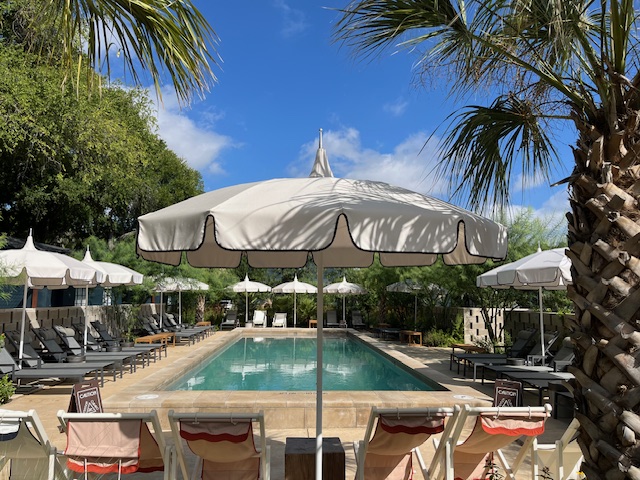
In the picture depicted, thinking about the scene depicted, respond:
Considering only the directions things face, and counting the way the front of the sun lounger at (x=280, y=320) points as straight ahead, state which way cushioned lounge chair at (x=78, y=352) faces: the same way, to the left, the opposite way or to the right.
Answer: to the left

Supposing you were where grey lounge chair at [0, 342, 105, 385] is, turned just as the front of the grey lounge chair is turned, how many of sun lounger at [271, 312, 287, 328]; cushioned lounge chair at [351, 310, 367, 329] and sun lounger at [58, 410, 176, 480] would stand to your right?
1

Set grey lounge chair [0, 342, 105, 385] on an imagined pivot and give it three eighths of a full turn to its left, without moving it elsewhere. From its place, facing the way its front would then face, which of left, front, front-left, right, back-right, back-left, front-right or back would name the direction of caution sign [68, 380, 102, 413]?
back-left

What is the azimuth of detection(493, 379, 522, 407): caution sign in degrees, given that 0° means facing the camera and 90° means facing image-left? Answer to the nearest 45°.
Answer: approximately 0°

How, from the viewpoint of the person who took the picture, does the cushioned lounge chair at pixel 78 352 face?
facing to the right of the viewer

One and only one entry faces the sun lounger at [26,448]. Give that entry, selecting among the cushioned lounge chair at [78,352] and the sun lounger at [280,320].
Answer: the sun lounger at [280,320]

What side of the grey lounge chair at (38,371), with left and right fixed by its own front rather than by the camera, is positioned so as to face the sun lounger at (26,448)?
right

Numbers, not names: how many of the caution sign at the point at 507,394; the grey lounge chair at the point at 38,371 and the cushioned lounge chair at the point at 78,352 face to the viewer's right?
2

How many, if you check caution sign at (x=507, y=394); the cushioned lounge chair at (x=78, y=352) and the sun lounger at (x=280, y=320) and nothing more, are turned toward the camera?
2

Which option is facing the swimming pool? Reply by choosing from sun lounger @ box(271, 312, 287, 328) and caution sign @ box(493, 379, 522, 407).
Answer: the sun lounger

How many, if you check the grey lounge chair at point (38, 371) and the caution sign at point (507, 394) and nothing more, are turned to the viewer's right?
1

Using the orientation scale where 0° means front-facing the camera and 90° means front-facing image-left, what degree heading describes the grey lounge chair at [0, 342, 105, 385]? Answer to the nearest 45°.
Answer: approximately 270°

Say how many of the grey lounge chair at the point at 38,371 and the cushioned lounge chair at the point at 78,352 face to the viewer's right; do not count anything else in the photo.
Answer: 2

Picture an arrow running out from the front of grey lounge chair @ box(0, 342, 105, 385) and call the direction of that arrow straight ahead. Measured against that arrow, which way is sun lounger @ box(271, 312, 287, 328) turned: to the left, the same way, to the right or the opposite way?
to the right

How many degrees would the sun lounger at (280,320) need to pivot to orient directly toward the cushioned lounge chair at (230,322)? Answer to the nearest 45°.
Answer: approximately 90° to its right
